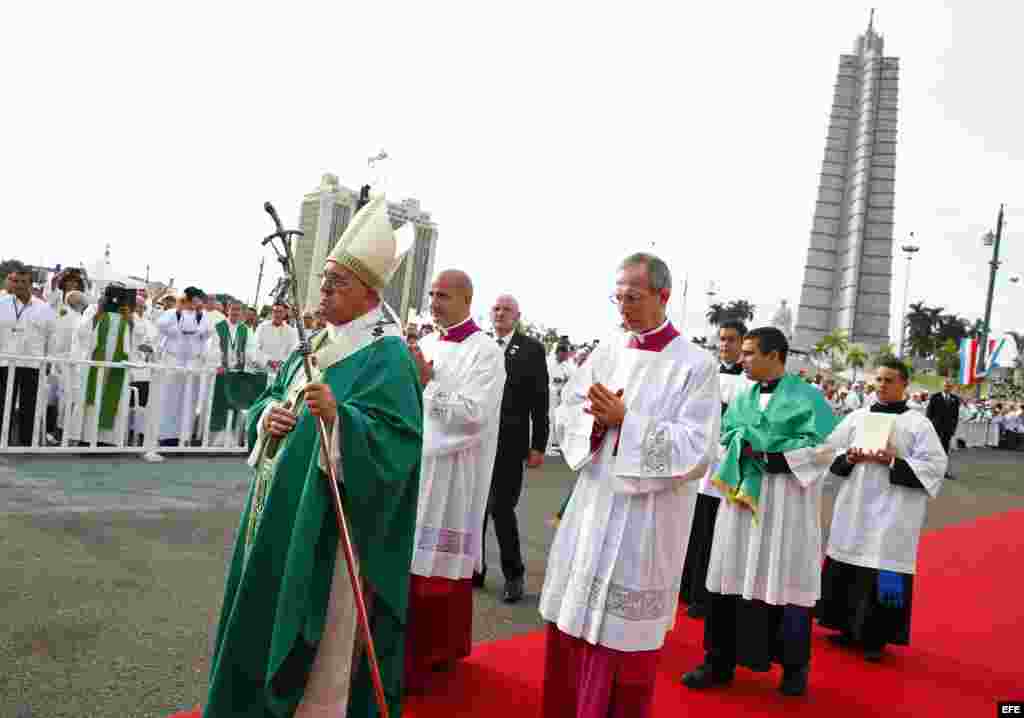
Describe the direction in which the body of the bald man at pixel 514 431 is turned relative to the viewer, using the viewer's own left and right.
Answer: facing the viewer and to the left of the viewer

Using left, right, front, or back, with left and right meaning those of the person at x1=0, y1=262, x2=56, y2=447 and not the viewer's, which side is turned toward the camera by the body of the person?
front

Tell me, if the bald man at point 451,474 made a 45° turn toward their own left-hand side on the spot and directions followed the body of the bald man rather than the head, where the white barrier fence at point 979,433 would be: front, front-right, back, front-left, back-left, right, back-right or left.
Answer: back-left

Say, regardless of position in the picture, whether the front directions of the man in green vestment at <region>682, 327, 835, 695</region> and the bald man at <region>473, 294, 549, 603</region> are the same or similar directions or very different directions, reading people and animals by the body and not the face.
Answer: same or similar directions

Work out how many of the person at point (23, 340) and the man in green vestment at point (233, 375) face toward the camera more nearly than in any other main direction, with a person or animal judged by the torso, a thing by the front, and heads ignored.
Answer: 2

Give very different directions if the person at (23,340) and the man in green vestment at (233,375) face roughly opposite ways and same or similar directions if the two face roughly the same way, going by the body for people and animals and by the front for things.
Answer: same or similar directions

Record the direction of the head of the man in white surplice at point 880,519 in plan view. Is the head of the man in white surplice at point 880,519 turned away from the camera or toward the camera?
toward the camera

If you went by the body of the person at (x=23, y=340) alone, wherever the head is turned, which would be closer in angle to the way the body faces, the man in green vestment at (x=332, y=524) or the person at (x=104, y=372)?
the man in green vestment

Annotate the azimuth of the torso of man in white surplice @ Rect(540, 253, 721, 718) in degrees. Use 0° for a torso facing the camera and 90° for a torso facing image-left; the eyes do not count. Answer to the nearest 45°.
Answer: approximately 45°

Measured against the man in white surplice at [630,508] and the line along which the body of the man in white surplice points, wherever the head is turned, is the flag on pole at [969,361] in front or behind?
behind

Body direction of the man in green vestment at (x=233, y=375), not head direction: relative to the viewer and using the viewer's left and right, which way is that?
facing the viewer

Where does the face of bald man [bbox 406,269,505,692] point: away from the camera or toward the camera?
toward the camera

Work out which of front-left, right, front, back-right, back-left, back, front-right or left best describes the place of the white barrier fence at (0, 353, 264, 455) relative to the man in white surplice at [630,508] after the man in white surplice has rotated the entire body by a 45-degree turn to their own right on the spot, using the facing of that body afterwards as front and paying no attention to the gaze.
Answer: front-right
